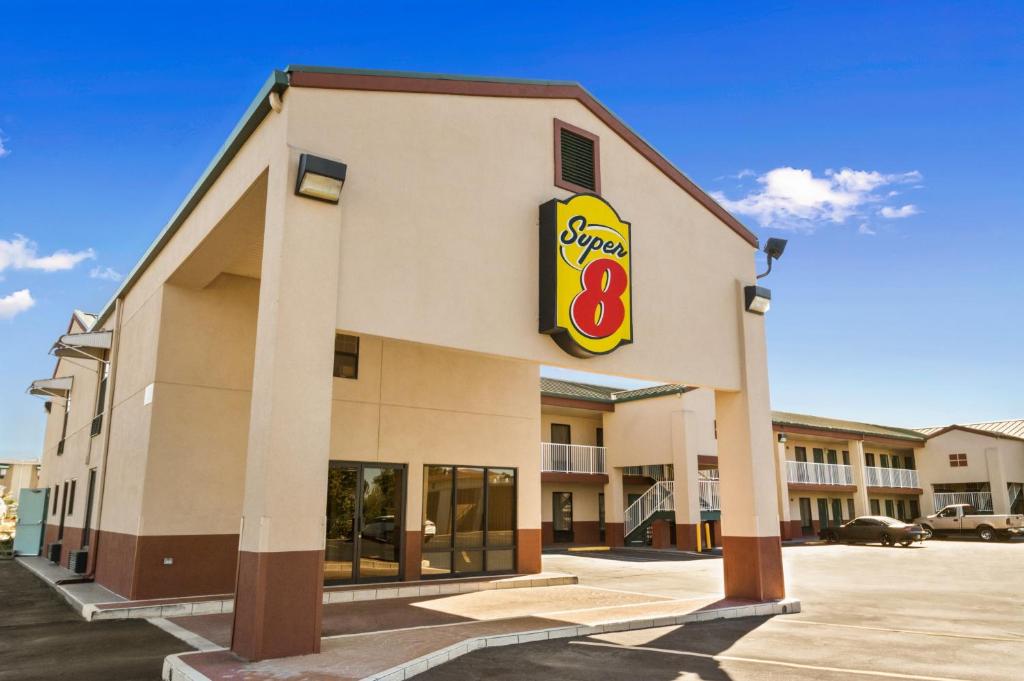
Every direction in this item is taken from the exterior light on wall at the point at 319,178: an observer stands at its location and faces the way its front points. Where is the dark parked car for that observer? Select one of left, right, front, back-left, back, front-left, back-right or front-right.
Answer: left

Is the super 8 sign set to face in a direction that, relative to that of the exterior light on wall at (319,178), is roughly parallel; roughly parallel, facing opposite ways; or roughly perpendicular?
roughly parallel

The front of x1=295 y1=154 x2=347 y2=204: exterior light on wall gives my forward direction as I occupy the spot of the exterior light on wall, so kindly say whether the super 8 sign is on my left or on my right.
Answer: on my left

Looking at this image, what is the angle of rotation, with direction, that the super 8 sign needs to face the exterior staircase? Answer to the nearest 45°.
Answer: approximately 135° to its left

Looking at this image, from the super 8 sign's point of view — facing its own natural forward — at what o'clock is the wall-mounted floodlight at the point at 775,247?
The wall-mounted floodlight is roughly at 9 o'clock from the super 8 sign.

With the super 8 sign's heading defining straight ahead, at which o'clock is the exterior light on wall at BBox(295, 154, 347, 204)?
The exterior light on wall is roughly at 3 o'clock from the super 8 sign.

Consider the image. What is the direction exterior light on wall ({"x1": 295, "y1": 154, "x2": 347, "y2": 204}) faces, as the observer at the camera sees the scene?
facing the viewer and to the right of the viewer

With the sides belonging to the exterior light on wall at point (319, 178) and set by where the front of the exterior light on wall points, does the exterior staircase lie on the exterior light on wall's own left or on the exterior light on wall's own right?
on the exterior light on wall's own left

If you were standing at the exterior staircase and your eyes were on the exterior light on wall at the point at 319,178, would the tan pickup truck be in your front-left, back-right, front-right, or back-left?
back-left

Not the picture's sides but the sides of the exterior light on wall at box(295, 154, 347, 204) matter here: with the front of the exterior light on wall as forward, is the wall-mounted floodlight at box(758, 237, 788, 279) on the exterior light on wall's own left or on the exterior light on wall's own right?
on the exterior light on wall's own left

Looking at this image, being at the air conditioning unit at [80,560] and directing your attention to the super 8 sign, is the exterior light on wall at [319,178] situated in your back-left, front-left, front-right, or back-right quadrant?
front-right

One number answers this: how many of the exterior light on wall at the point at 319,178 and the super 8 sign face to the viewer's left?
0
